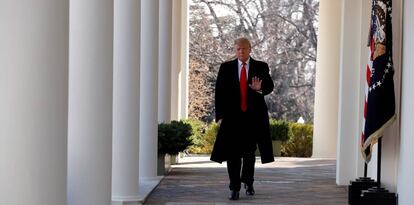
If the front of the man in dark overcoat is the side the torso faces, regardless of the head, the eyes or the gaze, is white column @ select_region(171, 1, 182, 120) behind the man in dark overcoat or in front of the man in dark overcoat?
behind

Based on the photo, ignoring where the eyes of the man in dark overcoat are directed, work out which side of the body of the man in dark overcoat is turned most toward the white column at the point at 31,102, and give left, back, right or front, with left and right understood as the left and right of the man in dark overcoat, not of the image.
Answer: front

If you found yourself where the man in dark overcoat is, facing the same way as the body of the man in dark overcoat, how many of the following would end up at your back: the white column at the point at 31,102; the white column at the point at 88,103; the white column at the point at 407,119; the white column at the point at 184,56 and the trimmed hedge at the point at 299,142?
2

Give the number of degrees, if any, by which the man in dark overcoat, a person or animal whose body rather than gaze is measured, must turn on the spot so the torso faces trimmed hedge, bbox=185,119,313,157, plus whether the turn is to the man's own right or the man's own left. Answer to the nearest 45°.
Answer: approximately 180°

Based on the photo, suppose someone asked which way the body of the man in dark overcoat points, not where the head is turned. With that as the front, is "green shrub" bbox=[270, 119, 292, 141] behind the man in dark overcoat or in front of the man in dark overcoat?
behind

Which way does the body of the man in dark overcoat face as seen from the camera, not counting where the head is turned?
toward the camera

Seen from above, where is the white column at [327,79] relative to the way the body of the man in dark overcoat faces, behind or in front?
behind

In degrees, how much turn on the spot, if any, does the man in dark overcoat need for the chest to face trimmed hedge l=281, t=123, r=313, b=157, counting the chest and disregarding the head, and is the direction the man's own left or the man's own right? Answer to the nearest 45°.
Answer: approximately 180°

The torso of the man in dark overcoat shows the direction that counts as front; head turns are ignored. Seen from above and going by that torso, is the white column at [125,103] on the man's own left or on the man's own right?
on the man's own right

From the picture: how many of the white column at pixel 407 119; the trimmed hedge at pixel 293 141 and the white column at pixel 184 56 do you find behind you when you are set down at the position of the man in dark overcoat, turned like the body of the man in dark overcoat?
2

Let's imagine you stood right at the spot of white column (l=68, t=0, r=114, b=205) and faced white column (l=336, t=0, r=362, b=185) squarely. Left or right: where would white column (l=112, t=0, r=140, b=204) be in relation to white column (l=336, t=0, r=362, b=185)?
left
